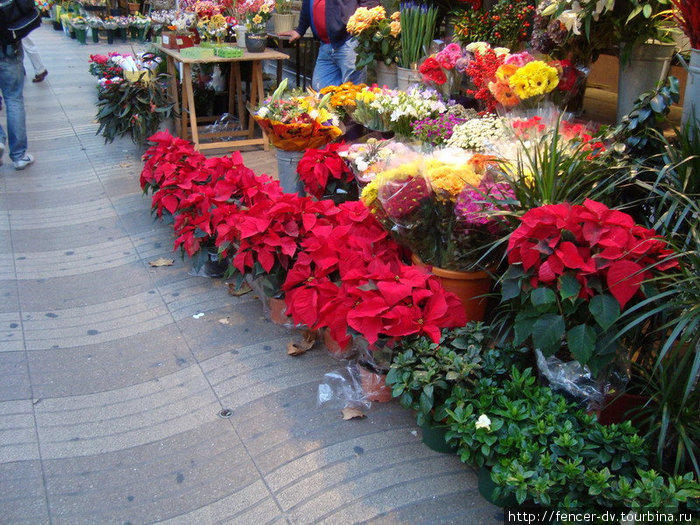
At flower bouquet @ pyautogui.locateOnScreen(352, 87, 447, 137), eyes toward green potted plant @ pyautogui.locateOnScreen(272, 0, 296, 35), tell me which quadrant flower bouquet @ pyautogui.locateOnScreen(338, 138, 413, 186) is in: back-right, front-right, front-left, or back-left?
back-left

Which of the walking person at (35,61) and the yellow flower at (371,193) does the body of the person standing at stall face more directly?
the yellow flower

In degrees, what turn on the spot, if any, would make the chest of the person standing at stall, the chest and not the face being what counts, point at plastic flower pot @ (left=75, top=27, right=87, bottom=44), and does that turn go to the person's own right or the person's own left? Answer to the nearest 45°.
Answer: approximately 90° to the person's own right

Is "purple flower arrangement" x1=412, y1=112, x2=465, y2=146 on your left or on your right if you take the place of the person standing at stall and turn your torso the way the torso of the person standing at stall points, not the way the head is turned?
on your left

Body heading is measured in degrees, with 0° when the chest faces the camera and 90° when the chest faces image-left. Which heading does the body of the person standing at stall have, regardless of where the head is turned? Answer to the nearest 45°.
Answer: approximately 45°

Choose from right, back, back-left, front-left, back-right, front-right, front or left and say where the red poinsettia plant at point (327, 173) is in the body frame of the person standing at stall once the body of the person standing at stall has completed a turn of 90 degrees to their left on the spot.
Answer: front-right

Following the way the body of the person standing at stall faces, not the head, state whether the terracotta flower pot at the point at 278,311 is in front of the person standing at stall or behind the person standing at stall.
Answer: in front

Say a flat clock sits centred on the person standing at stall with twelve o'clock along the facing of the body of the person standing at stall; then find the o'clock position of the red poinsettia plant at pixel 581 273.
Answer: The red poinsettia plant is roughly at 10 o'clock from the person standing at stall.

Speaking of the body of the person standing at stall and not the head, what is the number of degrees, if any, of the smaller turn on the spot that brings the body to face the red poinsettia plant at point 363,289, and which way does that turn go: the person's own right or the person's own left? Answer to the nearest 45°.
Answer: approximately 45° to the person's own left
